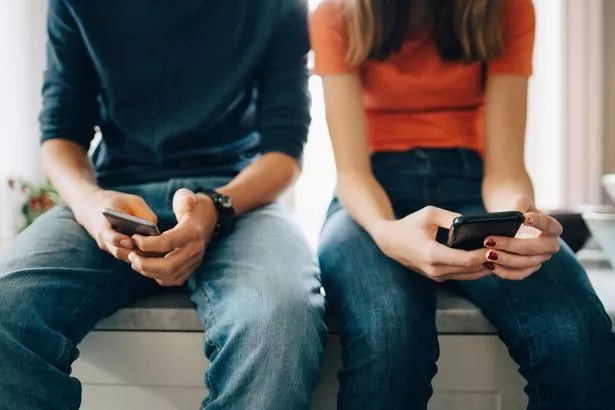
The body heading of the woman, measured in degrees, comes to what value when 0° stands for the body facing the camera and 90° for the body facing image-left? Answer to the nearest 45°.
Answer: approximately 0°

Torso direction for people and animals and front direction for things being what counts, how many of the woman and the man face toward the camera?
2

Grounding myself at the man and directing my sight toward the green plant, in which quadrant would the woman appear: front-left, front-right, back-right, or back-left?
back-right

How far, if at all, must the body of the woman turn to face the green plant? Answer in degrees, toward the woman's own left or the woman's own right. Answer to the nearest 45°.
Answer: approximately 135° to the woman's own right

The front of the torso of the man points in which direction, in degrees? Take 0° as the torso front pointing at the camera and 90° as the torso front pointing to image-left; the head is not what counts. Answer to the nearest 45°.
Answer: approximately 0°

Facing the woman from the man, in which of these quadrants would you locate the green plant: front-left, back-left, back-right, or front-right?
back-left

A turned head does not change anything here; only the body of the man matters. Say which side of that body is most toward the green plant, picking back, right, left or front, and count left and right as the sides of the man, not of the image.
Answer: back
